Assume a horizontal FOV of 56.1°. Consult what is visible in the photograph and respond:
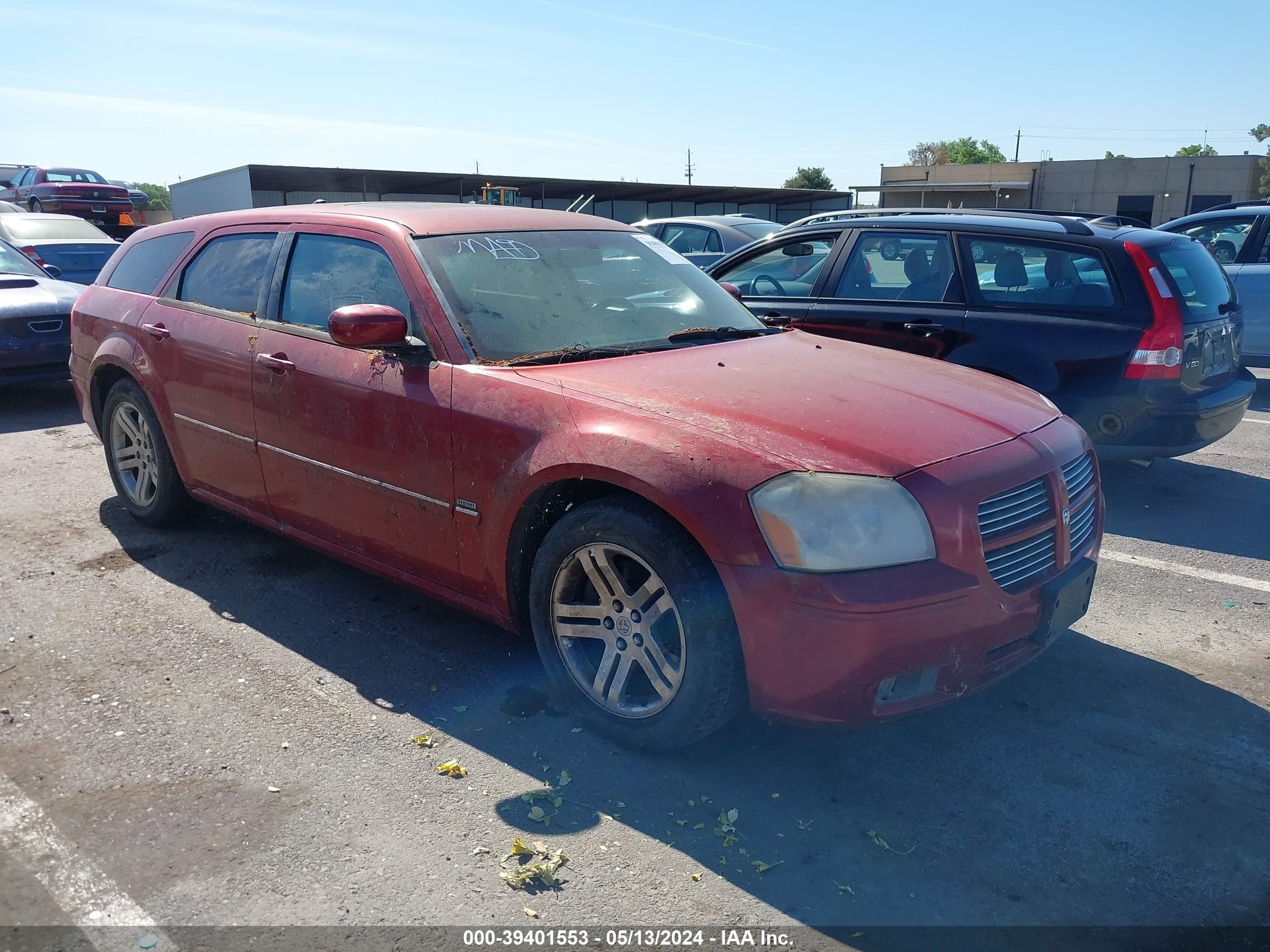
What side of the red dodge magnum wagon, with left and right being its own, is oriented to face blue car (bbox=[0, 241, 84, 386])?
back

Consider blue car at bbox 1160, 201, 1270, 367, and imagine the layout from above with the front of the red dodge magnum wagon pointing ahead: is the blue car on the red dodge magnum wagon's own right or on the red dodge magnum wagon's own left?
on the red dodge magnum wagon's own left

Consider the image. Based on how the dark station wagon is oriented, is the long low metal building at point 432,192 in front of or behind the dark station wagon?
in front

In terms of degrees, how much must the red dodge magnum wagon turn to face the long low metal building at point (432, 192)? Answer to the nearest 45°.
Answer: approximately 135° to its left

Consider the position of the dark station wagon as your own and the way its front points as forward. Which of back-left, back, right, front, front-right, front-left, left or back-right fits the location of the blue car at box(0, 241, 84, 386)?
front-left

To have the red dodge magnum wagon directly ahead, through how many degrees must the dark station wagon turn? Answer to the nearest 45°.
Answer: approximately 90° to its left

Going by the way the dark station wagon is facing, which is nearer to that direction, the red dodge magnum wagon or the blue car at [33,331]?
the blue car

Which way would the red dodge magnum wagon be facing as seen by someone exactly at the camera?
facing the viewer and to the right of the viewer

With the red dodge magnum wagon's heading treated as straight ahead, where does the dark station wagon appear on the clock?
The dark station wagon is roughly at 9 o'clock from the red dodge magnum wagon.

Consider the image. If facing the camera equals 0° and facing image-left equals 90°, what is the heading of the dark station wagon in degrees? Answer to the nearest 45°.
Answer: approximately 135°

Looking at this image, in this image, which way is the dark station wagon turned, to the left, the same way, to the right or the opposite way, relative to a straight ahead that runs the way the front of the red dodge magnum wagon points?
the opposite way
